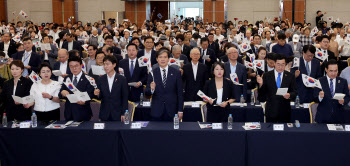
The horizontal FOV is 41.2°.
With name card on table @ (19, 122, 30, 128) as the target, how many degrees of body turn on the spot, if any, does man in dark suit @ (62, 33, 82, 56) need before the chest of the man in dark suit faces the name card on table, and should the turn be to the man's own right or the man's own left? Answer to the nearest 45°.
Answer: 0° — they already face it

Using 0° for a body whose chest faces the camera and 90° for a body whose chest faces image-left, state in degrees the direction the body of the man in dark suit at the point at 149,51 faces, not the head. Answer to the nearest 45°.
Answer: approximately 0°

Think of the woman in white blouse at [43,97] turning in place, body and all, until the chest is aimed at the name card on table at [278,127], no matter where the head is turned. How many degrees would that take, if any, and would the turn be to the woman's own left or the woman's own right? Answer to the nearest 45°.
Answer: approximately 45° to the woman's own left

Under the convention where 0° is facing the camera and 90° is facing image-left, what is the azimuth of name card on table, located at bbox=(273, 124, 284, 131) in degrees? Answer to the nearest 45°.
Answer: approximately 0°

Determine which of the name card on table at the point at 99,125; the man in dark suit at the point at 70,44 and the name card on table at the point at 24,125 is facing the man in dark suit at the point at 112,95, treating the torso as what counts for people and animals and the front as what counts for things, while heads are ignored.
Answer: the man in dark suit at the point at 70,44

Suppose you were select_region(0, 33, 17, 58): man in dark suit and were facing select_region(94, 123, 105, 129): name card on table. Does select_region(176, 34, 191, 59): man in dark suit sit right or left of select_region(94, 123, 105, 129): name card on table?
left

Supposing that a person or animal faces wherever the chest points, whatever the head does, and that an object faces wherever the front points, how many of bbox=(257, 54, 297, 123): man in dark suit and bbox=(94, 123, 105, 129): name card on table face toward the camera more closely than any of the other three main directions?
2

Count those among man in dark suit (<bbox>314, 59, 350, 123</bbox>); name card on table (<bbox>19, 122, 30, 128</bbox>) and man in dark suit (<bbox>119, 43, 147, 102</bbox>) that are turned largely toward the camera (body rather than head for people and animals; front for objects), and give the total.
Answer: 3
